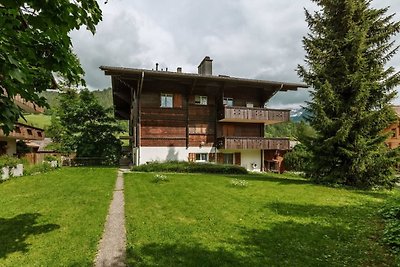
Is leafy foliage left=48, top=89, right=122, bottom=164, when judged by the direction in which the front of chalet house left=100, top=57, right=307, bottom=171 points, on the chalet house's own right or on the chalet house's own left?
on the chalet house's own right

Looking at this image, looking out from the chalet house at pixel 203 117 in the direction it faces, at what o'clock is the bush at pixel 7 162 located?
The bush is roughly at 2 o'clock from the chalet house.

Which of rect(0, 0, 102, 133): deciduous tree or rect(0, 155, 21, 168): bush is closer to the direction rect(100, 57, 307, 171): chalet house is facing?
the deciduous tree

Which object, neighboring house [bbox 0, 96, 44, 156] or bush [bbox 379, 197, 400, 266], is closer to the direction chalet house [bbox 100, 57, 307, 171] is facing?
the bush

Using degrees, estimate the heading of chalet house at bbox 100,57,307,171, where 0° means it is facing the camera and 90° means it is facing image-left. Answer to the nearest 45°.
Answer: approximately 0°

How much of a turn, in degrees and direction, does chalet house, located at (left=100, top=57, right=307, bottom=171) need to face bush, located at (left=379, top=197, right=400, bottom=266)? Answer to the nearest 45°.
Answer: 0° — it already faces it

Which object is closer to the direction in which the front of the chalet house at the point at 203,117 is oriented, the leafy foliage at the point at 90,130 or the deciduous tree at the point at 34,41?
the deciduous tree
